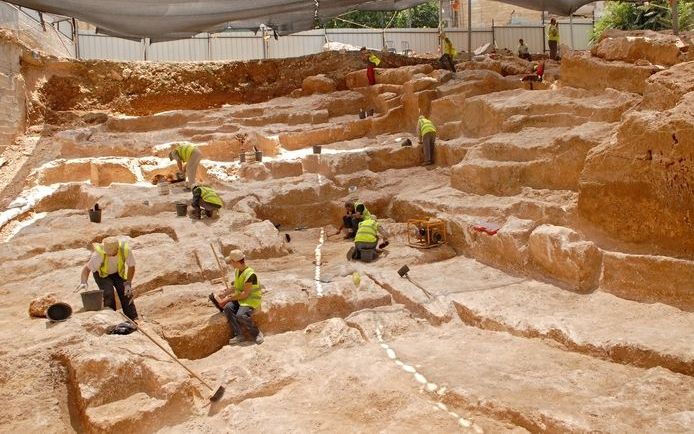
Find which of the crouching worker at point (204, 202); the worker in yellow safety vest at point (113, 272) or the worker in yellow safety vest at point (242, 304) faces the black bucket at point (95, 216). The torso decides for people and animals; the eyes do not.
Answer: the crouching worker

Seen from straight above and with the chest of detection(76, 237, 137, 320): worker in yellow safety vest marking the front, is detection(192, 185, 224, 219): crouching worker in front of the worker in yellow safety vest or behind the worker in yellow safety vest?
behind

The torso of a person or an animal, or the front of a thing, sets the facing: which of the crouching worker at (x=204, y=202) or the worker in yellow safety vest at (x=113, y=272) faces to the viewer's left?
the crouching worker

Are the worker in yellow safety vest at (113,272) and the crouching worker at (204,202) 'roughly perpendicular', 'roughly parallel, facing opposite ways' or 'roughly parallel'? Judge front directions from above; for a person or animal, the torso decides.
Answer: roughly perpendicular

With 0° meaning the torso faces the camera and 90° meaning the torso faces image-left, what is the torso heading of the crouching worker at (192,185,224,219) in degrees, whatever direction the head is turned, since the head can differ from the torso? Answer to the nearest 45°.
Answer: approximately 90°

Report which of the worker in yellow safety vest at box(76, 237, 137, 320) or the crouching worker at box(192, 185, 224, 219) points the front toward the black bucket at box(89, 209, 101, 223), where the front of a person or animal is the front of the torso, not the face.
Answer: the crouching worker

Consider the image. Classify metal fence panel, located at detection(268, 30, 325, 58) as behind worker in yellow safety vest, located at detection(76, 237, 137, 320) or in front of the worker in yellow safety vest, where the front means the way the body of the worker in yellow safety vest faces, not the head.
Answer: behind

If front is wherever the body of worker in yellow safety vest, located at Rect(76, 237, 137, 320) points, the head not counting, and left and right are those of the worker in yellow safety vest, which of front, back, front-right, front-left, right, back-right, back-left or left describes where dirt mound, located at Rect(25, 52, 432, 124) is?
back

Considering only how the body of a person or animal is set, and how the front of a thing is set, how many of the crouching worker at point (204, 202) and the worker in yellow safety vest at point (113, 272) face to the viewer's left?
1

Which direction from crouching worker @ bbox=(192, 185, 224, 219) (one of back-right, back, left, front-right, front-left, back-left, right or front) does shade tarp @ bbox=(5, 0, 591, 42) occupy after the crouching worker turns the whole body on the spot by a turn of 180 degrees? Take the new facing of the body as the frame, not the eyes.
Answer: left

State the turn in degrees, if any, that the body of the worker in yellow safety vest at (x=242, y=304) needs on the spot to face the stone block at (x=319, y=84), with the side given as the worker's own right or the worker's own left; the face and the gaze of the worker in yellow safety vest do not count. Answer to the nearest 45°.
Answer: approximately 135° to the worker's own right

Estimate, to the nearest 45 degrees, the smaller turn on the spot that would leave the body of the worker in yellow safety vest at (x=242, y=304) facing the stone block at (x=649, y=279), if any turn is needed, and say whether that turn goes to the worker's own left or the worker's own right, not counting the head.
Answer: approximately 135° to the worker's own left

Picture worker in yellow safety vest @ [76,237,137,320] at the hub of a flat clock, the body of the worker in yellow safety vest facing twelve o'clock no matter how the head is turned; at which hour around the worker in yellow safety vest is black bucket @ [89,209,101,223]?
The black bucket is roughly at 6 o'clock from the worker in yellow safety vest.

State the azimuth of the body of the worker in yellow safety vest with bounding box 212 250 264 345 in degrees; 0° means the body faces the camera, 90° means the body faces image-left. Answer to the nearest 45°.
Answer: approximately 45°
